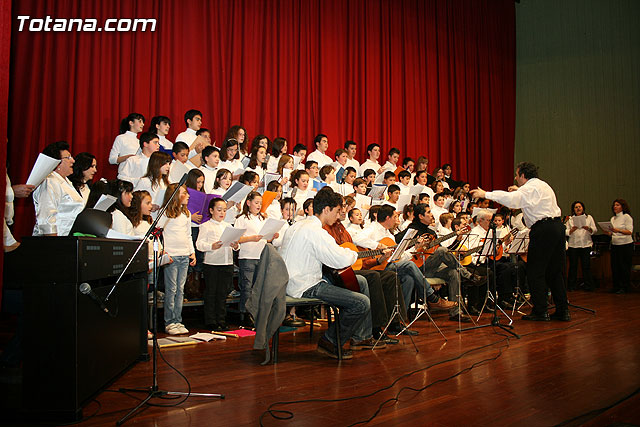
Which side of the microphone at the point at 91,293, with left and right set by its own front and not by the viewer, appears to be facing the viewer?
left

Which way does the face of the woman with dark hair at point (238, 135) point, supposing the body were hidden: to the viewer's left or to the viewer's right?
to the viewer's right

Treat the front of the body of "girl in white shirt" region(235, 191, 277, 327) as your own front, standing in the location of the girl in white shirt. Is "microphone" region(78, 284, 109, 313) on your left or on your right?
on your right

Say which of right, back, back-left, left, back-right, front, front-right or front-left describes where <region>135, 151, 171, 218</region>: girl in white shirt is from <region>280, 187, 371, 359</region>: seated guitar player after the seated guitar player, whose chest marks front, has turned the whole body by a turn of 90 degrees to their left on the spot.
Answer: front-left

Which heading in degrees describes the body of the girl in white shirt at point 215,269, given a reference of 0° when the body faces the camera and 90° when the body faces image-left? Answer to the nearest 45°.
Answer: approximately 315°

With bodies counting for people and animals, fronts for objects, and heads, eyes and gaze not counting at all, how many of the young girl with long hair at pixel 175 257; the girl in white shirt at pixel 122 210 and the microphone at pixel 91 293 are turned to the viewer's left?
1

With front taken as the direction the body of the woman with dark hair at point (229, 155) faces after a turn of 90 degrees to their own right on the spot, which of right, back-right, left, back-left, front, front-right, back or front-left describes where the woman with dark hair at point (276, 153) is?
back

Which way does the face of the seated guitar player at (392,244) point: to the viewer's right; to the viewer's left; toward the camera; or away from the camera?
to the viewer's right

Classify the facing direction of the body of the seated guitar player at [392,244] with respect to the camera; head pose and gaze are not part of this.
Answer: to the viewer's right

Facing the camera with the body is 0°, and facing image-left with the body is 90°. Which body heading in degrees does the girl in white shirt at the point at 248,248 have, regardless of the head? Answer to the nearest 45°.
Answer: approximately 315°

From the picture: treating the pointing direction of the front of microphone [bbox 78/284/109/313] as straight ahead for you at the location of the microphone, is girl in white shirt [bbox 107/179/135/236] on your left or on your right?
on your right

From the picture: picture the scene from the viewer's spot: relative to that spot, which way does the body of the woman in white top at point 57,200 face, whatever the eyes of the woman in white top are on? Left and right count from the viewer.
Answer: facing to the right of the viewer

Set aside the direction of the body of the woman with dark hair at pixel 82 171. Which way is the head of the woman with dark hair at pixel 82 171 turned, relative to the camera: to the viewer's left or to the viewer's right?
to the viewer's right

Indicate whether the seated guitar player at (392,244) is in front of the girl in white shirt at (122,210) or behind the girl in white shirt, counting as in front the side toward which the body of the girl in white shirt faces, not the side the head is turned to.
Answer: in front

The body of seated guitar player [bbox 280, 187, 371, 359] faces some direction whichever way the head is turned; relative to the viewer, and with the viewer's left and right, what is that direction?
facing to the right of the viewer
